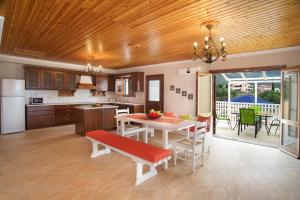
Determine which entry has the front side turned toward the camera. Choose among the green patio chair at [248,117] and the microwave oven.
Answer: the microwave oven

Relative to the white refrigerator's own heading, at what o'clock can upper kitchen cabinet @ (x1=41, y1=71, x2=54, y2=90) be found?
The upper kitchen cabinet is roughly at 8 o'clock from the white refrigerator.

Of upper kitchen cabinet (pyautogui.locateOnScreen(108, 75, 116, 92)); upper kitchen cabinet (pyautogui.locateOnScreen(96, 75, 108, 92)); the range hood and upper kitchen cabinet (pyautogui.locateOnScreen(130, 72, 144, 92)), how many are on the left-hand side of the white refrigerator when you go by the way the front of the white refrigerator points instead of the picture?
4

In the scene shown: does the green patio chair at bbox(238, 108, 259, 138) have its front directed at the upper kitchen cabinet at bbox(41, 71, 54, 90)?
no

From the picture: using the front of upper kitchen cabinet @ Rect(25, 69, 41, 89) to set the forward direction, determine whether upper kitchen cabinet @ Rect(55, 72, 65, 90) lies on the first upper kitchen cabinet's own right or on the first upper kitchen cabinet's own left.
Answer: on the first upper kitchen cabinet's own left

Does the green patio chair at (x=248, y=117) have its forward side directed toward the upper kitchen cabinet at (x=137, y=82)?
no

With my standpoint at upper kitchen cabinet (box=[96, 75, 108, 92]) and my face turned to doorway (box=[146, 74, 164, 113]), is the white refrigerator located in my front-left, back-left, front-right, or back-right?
back-right

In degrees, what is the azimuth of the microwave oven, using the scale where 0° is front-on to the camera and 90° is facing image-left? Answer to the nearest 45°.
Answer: approximately 0°

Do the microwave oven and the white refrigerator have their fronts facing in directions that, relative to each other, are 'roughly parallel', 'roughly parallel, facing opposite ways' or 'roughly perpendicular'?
roughly parallel

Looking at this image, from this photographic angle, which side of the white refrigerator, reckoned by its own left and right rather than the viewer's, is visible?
front

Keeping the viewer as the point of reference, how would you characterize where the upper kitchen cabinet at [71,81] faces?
facing the viewer and to the right of the viewer

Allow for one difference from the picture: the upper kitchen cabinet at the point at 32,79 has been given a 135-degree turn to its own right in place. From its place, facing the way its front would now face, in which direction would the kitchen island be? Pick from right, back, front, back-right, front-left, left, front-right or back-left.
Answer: back

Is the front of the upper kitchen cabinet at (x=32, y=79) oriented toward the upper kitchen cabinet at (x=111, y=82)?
no

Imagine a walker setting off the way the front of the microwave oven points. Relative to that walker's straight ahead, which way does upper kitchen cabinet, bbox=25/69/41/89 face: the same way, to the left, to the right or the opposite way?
the same way

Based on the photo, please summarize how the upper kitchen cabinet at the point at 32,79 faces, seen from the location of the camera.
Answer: facing the viewer
